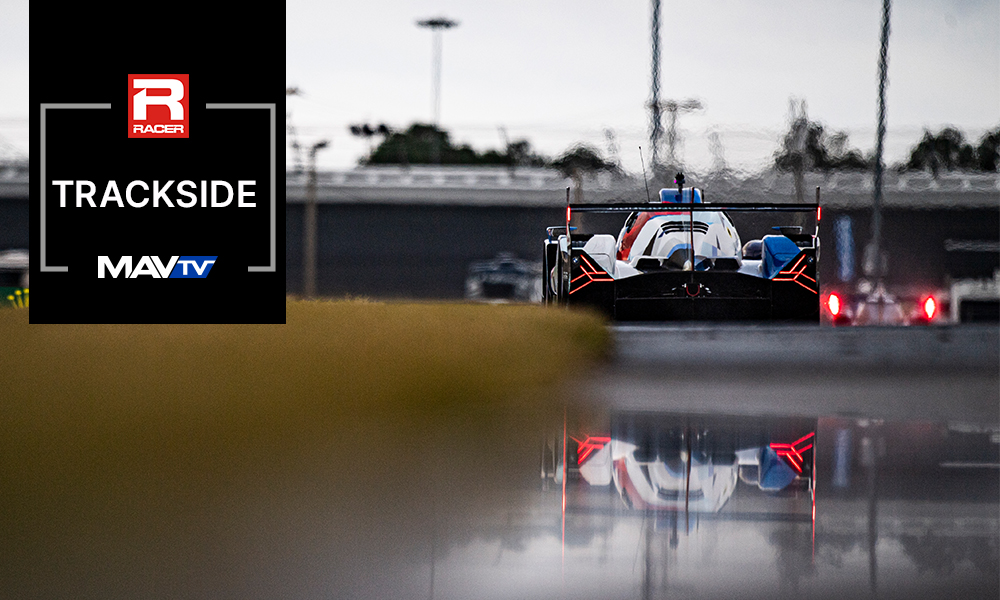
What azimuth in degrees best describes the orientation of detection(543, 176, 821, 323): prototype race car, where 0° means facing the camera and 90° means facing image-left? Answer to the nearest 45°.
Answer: approximately 180°

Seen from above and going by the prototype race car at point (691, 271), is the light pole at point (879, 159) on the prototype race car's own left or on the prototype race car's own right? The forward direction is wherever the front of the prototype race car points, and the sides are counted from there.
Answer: on the prototype race car's own right
